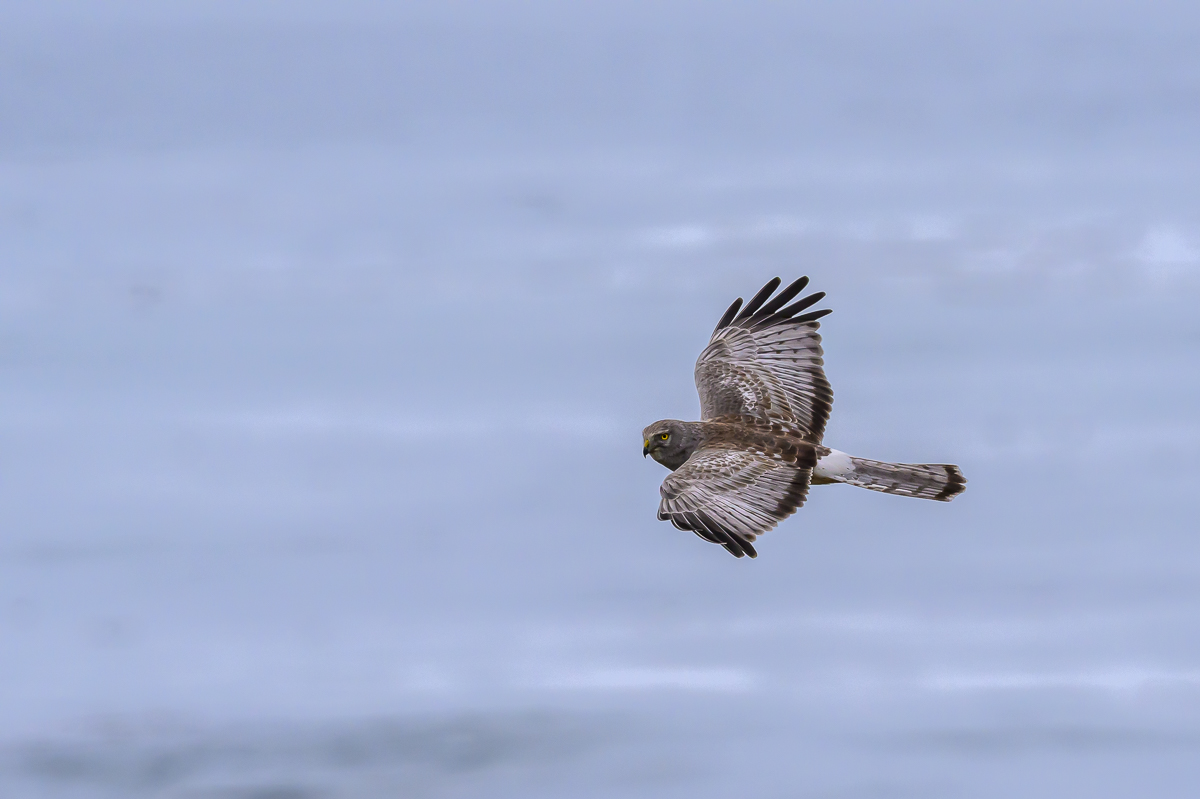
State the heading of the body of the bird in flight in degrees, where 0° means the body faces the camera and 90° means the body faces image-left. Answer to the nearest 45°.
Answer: approximately 90°
